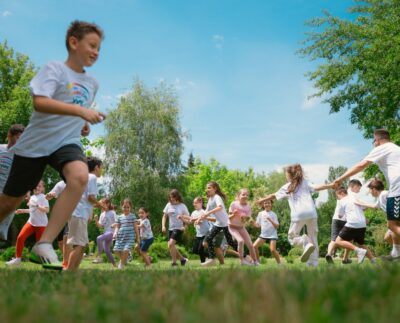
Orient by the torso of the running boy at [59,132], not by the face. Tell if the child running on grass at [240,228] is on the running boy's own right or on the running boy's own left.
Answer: on the running boy's own left

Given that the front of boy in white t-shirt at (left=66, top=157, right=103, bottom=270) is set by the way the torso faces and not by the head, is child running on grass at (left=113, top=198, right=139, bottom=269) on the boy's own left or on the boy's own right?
on the boy's own left

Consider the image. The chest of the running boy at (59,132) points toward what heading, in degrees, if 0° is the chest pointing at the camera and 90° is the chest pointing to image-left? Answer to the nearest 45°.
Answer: approximately 315°

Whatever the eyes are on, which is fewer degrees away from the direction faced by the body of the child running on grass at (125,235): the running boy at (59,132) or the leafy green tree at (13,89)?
the running boy
